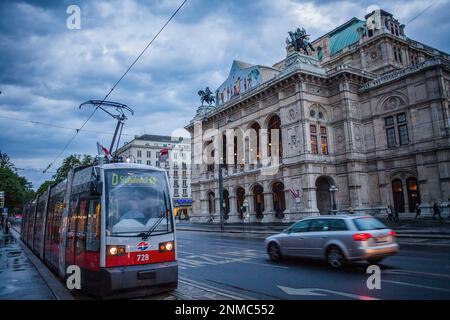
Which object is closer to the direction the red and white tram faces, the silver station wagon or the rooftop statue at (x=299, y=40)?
the silver station wagon

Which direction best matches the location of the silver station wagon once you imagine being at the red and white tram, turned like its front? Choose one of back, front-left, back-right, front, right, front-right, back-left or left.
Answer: front-left

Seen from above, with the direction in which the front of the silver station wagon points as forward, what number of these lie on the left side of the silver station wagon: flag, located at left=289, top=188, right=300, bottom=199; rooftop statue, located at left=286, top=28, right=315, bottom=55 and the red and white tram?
1

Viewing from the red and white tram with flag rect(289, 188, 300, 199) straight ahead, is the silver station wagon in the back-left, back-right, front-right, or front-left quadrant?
front-right

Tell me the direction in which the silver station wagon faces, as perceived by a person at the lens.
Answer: facing away from the viewer and to the left of the viewer

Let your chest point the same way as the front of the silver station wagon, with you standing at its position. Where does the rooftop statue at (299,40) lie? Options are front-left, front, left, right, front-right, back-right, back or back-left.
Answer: front-right

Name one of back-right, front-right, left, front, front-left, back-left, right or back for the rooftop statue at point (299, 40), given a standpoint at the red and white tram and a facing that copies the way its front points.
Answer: left

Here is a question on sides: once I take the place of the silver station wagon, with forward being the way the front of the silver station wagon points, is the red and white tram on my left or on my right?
on my left

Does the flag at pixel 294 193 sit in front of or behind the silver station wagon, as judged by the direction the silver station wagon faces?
in front

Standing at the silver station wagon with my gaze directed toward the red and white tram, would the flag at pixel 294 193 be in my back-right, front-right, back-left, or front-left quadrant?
back-right

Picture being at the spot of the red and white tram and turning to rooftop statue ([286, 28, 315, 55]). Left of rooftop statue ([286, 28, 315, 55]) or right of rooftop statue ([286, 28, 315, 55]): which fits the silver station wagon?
right
